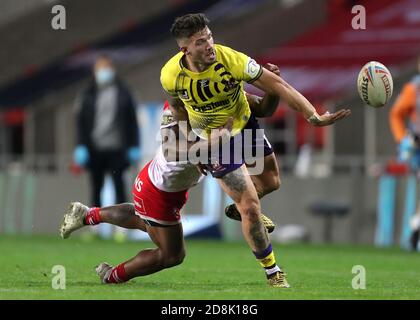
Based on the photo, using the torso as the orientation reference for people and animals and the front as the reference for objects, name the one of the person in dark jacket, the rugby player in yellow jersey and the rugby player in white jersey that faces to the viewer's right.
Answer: the rugby player in white jersey

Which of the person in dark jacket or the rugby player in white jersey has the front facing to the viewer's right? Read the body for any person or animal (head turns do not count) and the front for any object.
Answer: the rugby player in white jersey

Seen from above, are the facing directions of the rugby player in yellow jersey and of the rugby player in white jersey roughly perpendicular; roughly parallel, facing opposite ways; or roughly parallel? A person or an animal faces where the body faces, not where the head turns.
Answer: roughly perpendicular

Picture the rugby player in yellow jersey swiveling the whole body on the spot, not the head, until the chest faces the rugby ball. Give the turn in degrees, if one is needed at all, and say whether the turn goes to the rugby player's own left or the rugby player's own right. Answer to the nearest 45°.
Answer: approximately 90° to the rugby player's own left

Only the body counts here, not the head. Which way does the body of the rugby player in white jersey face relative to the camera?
to the viewer's right

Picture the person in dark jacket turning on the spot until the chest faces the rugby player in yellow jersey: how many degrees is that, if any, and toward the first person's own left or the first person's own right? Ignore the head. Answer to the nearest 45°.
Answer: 0° — they already face them

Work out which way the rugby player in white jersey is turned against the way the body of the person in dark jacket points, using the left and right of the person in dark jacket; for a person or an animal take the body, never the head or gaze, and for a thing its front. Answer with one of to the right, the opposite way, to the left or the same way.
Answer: to the left

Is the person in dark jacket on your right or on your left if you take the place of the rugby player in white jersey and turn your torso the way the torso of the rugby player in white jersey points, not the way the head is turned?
on your left

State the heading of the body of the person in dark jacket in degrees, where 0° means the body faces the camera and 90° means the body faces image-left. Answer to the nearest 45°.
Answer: approximately 0°

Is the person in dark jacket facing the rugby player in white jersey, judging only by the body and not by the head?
yes
